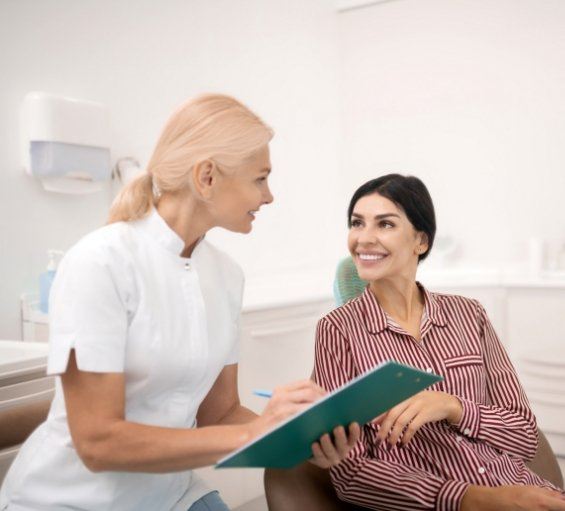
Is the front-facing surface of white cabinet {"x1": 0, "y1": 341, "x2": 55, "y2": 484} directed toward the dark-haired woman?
yes

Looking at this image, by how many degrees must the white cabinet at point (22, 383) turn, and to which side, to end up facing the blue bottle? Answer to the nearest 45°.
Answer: approximately 135° to its left

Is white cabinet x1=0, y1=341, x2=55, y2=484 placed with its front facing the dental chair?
yes

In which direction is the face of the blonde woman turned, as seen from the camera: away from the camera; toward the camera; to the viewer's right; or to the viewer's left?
to the viewer's right

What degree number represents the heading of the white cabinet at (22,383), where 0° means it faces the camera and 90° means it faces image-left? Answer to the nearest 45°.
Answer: approximately 315°
